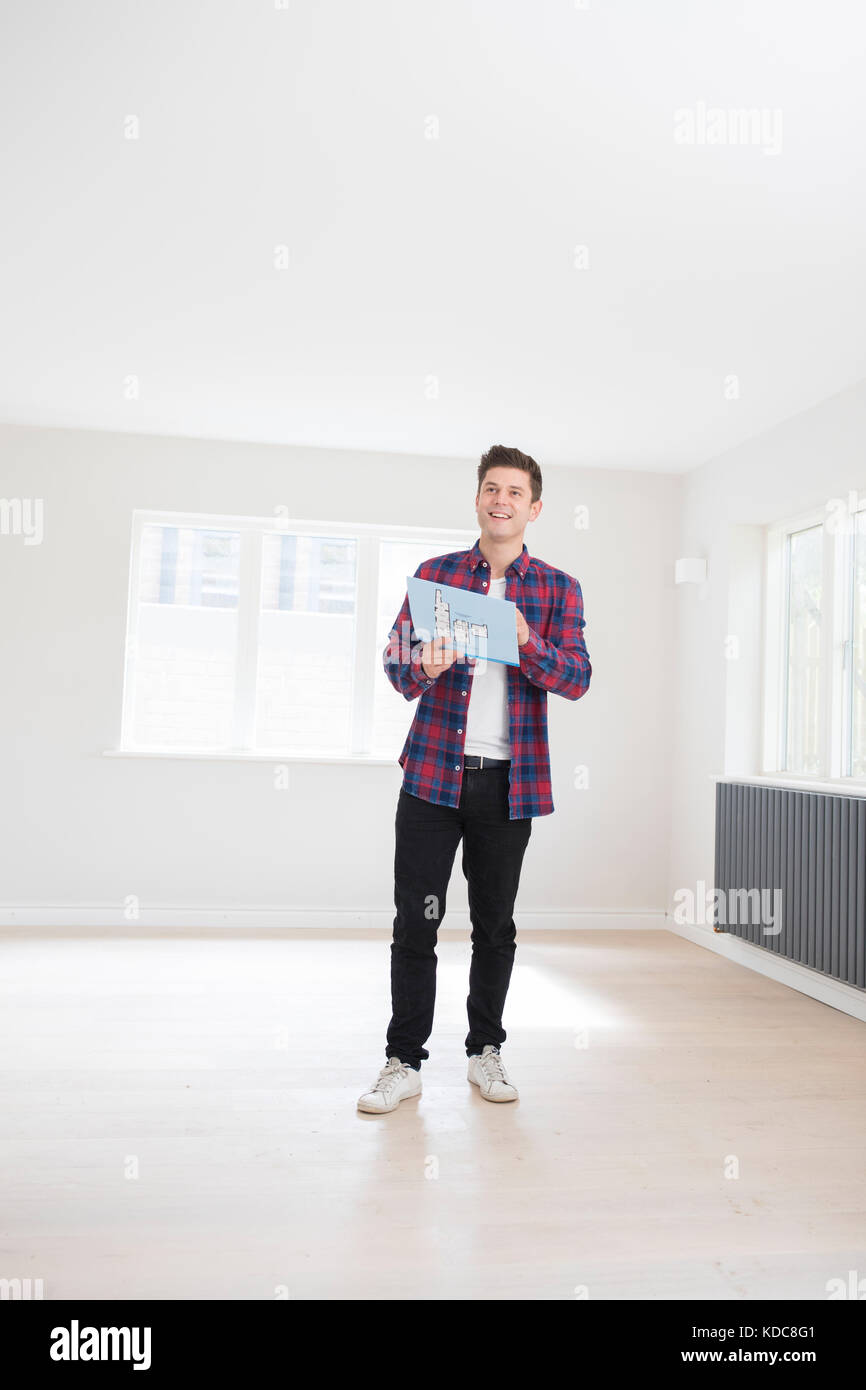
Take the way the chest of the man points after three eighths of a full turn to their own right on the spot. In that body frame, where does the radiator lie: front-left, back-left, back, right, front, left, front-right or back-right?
right

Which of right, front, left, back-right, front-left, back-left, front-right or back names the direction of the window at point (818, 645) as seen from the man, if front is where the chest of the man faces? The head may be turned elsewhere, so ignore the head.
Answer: back-left

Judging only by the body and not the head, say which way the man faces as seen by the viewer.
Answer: toward the camera

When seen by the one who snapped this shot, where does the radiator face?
facing the viewer and to the left of the viewer
